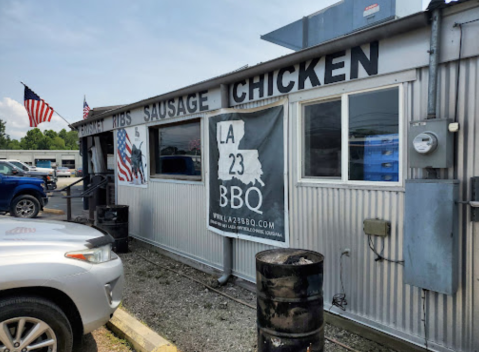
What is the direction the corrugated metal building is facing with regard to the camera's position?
facing the viewer and to the left of the viewer

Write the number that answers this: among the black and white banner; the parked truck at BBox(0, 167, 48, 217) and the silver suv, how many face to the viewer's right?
2

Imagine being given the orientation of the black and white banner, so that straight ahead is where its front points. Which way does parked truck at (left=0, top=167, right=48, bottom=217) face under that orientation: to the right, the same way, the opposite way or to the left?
the opposite way

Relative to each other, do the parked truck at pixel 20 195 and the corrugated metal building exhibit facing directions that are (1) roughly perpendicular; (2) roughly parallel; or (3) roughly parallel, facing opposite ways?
roughly parallel, facing opposite ways

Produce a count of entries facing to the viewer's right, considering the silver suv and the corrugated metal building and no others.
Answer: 1

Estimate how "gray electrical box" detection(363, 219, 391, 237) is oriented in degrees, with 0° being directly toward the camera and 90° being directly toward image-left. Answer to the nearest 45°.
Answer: approximately 45°

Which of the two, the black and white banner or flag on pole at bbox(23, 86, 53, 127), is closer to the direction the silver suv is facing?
the black and white banner

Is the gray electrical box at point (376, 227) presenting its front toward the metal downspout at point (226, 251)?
no

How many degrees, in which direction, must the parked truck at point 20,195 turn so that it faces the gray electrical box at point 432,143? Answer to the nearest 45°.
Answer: approximately 90° to its right

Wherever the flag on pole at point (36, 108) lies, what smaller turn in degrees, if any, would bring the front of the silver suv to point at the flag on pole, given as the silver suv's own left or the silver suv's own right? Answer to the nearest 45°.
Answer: approximately 90° to the silver suv's own left

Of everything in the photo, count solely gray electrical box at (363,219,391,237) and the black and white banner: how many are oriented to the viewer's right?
0

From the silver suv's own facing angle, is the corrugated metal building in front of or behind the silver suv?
in front

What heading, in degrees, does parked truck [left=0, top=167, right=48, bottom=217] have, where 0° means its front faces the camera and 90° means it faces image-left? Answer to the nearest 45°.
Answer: approximately 270°

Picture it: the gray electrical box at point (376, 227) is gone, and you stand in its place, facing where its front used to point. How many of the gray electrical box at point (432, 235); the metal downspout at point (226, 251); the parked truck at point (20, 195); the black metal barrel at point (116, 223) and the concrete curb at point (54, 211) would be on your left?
1

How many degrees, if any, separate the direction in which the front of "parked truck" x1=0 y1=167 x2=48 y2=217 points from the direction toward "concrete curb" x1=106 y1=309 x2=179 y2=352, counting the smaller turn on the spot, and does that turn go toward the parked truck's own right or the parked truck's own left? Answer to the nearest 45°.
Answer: approximately 90° to the parked truck's own right

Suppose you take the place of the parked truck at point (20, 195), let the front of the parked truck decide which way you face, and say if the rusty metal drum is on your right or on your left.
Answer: on your right

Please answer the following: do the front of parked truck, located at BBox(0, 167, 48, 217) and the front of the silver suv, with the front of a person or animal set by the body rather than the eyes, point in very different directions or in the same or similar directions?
same or similar directions

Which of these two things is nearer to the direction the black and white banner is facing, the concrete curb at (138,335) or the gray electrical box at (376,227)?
the concrete curb
